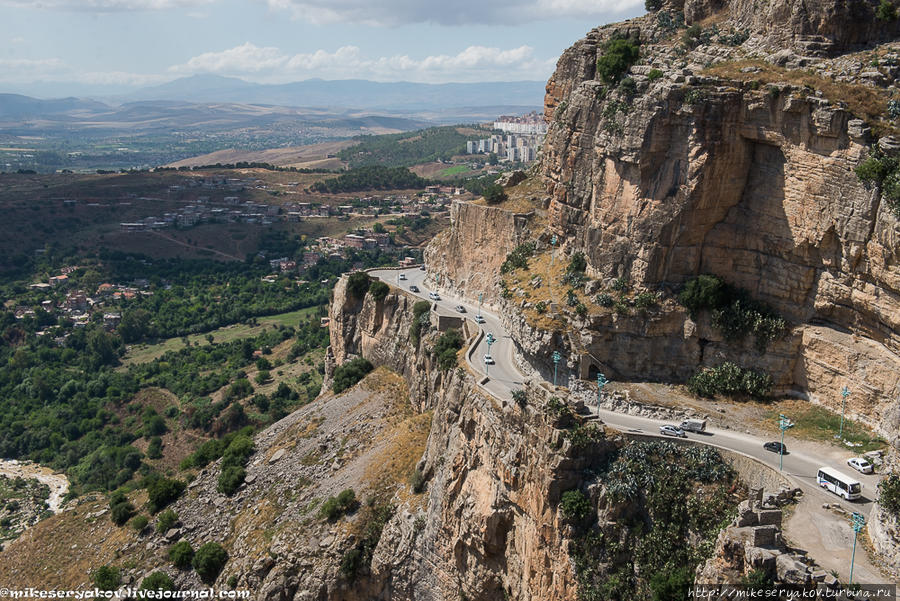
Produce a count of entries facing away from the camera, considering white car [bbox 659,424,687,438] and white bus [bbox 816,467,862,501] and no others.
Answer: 0

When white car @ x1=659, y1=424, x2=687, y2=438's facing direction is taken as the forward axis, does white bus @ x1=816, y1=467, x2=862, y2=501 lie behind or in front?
in front

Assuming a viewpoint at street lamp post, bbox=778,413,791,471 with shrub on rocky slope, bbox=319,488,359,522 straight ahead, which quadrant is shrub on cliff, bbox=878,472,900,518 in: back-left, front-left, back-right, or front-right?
back-left

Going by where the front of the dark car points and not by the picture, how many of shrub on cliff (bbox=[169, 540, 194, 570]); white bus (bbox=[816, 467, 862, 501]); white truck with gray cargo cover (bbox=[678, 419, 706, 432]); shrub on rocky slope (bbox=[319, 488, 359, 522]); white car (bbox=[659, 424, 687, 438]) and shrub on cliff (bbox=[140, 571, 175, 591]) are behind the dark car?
1

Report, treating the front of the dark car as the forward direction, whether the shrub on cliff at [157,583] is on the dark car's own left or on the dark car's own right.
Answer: on the dark car's own left

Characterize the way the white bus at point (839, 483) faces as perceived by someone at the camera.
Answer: facing the viewer and to the right of the viewer

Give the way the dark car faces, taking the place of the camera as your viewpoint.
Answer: facing away from the viewer and to the left of the viewer

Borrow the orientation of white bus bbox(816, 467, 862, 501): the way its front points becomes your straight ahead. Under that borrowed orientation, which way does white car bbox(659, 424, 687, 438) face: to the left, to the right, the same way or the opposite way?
the same way

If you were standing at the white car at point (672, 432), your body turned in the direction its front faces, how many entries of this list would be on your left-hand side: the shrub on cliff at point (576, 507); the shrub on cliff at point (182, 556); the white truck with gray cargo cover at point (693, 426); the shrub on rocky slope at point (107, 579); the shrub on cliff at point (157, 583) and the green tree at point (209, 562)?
1

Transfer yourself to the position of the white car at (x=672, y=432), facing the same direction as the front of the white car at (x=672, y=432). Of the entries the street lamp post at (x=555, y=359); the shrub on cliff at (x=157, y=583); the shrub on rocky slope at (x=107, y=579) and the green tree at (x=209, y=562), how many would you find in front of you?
0

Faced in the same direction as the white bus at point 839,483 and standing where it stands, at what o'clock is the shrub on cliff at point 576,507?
The shrub on cliff is roughly at 4 o'clock from the white bus.

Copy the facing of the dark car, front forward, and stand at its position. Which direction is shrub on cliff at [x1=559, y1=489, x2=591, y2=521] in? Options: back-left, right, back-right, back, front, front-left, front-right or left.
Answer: left

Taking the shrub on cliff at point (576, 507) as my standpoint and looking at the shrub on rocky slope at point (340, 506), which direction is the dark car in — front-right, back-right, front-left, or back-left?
back-right

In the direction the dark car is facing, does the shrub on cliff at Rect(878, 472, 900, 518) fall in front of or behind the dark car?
behind

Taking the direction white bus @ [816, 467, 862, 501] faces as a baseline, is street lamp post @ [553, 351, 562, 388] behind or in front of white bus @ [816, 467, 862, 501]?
behind

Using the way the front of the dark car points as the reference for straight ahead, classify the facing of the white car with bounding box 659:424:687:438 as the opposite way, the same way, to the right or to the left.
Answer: the opposite way
